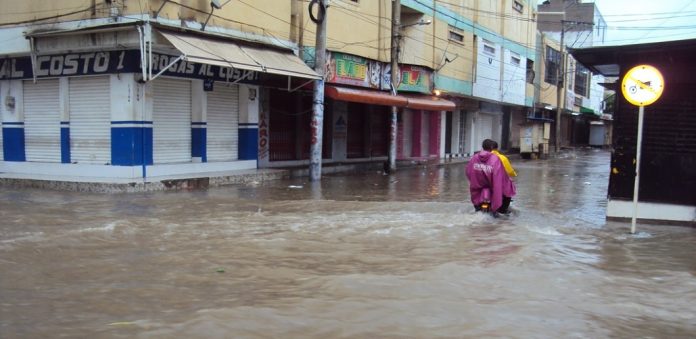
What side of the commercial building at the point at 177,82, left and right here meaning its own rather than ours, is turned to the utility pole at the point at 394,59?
left

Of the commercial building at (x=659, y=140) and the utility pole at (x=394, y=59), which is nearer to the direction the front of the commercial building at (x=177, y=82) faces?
the commercial building

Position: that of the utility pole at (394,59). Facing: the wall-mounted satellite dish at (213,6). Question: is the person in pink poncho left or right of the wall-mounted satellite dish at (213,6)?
left

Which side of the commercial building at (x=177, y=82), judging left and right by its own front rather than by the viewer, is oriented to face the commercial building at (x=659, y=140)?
front

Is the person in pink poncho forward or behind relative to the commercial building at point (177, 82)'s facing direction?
forward

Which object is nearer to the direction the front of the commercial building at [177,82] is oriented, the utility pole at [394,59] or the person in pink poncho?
the person in pink poncho
